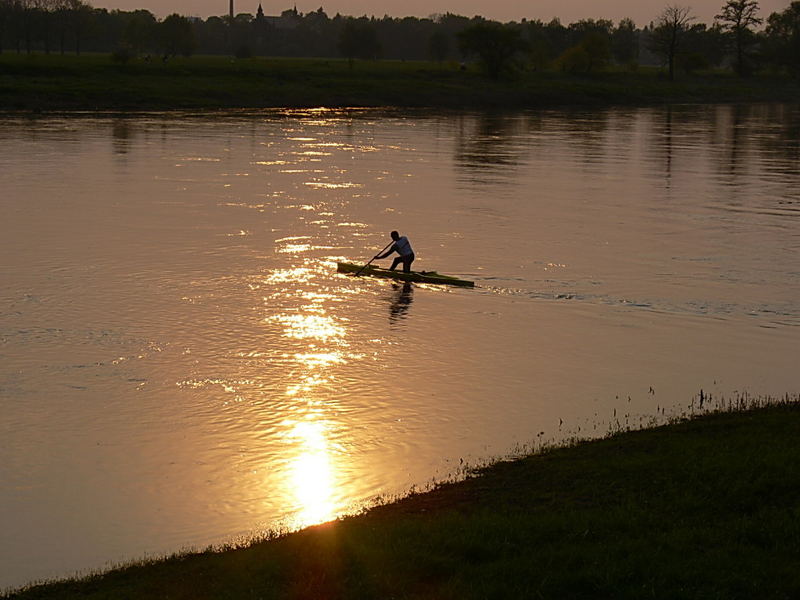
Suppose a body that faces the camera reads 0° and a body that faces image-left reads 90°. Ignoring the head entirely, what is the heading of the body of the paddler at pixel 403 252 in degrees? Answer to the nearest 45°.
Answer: approximately 135°
